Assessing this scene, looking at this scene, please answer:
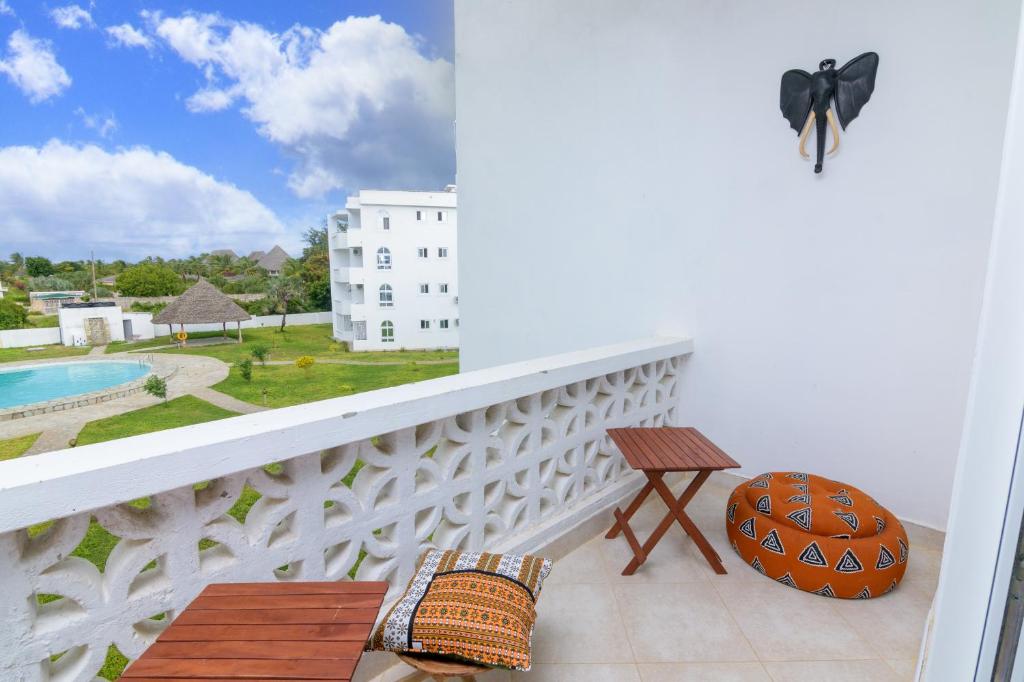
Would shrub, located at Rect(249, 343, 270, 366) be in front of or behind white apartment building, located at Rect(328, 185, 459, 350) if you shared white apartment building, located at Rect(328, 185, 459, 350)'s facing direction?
in front

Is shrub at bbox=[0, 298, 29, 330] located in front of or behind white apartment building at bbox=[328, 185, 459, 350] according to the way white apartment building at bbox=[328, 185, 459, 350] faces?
in front

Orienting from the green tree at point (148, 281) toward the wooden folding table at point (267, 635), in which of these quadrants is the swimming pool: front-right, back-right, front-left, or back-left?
front-right

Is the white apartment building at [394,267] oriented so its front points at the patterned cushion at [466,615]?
no

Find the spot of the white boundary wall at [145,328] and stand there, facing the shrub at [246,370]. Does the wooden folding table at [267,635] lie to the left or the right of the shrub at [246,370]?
right

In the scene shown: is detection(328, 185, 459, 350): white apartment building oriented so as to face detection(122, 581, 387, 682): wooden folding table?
no

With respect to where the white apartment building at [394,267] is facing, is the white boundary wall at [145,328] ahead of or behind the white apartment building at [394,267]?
ahead

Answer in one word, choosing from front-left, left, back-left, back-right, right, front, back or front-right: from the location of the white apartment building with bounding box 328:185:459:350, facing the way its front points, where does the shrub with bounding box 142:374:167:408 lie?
front-left
